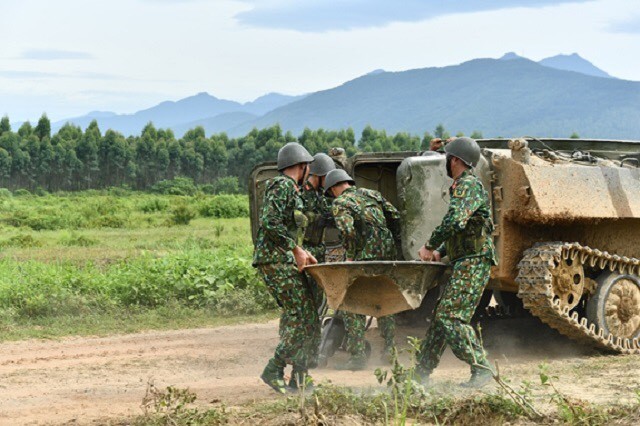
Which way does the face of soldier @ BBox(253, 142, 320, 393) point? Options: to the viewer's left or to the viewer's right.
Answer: to the viewer's right

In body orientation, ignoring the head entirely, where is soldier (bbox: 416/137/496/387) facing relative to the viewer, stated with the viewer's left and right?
facing to the left of the viewer

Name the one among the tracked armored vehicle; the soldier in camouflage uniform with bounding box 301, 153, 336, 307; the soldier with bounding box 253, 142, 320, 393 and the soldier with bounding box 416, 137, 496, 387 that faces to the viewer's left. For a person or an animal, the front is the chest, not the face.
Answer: the soldier with bounding box 416, 137, 496, 387

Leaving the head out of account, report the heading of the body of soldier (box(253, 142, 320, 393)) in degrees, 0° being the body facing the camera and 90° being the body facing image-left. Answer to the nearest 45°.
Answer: approximately 270°

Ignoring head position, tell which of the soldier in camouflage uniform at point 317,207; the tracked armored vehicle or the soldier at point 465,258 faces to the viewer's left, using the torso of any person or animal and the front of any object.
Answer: the soldier

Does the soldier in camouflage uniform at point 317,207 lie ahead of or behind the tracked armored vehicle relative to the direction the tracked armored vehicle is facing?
behind

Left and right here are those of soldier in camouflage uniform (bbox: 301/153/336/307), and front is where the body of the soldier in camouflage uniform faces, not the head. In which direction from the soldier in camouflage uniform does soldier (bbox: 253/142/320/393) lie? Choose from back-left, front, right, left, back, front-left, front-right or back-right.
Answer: right

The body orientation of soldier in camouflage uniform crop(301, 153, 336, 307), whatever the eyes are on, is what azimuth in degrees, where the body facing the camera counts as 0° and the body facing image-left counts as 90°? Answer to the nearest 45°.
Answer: approximately 270°

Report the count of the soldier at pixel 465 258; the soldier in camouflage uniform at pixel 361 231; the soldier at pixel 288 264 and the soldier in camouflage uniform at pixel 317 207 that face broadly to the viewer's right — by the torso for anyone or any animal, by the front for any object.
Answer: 2

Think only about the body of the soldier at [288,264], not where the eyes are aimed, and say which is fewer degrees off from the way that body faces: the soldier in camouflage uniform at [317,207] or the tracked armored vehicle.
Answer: the tracked armored vehicle

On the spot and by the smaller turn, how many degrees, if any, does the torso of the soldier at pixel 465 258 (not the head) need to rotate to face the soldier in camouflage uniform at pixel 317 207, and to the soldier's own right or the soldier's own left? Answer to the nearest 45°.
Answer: approximately 45° to the soldier's own right

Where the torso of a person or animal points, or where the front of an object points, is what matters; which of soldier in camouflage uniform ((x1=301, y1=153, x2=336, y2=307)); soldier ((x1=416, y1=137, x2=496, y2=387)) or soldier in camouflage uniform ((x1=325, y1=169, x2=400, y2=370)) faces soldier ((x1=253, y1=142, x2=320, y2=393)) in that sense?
soldier ((x1=416, y1=137, x2=496, y2=387))

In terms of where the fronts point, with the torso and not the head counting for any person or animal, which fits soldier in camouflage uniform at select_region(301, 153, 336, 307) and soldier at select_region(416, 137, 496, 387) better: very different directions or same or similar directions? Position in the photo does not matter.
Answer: very different directions
